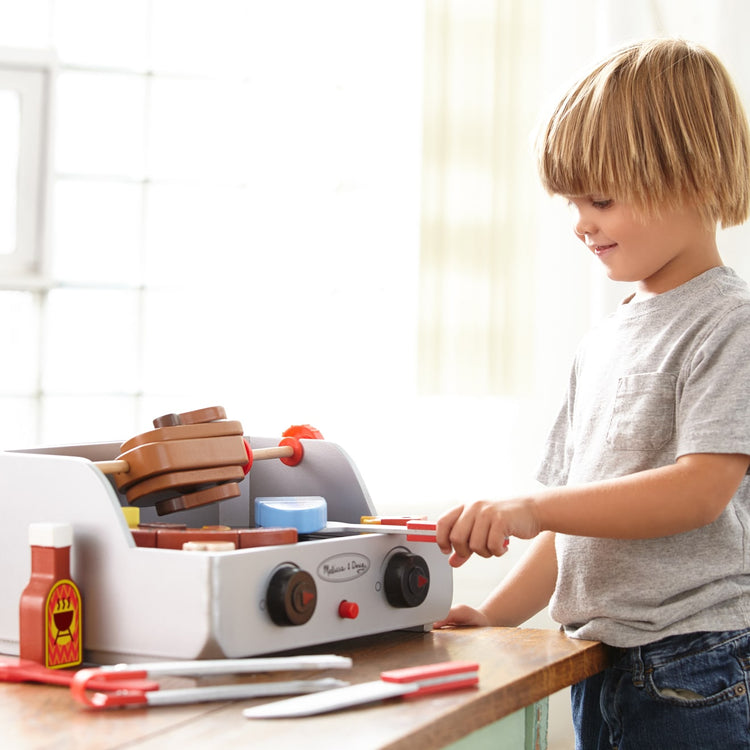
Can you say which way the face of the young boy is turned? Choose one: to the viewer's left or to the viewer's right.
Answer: to the viewer's left

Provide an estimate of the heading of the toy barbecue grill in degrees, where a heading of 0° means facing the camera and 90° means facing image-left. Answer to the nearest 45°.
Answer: approximately 315°

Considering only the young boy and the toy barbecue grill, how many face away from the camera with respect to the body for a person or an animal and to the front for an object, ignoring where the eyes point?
0

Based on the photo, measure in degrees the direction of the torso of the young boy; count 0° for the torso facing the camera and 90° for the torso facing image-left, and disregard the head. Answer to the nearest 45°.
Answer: approximately 45°

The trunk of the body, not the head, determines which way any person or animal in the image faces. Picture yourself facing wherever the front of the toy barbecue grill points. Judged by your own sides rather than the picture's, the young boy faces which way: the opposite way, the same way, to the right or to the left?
to the right
